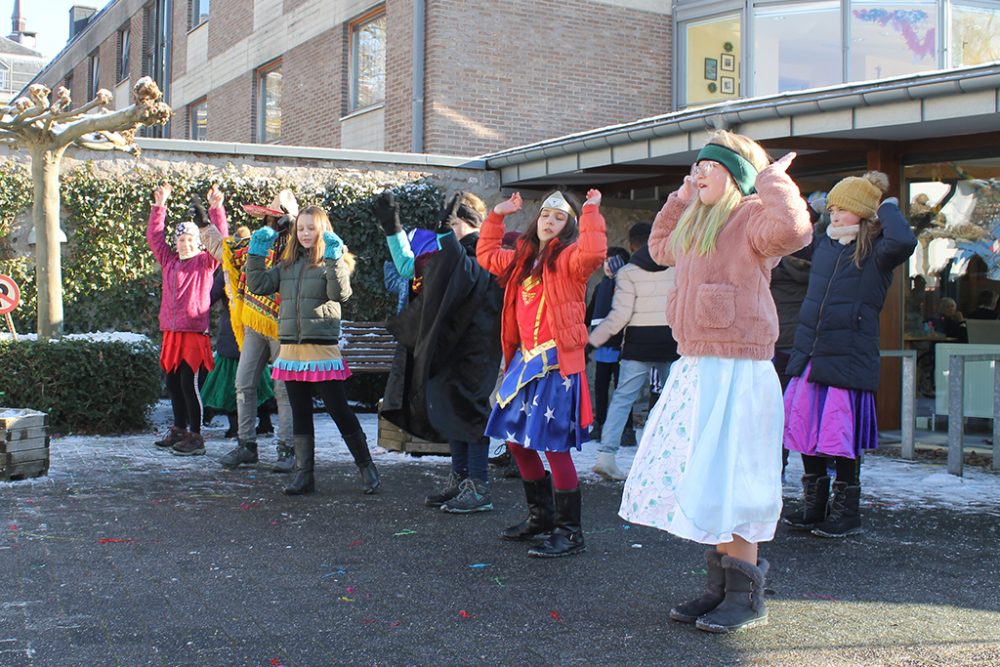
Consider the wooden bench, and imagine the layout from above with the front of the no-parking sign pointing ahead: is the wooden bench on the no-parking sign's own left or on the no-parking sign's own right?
on the no-parking sign's own left

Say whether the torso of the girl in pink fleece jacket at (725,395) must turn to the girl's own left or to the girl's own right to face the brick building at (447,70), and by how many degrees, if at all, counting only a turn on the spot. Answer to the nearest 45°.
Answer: approximately 135° to the girl's own right

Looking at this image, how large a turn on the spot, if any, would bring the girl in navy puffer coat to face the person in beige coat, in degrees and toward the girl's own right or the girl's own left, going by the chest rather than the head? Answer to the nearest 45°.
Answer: approximately 90° to the girl's own right

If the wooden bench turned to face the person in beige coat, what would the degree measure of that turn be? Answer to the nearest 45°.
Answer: approximately 45° to its left

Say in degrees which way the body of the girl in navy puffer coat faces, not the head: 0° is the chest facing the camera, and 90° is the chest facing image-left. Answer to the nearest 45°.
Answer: approximately 45°

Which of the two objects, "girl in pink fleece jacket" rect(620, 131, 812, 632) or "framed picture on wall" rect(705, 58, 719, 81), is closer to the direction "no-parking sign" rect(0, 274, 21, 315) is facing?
the girl in pink fleece jacket

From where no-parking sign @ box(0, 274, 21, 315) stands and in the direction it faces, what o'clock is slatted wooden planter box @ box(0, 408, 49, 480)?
The slatted wooden planter box is roughly at 12 o'clock from the no-parking sign.

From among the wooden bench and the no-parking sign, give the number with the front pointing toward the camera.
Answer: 2

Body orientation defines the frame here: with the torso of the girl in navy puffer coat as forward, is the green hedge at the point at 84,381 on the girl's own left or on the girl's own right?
on the girl's own right

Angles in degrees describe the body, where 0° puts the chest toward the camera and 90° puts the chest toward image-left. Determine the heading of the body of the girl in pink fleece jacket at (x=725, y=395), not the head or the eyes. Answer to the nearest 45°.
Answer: approximately 45°

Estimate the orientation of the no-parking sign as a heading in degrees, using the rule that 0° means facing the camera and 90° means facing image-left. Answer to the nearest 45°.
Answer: approximately 0°

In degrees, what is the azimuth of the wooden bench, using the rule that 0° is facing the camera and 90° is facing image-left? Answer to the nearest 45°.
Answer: approximately 0°
